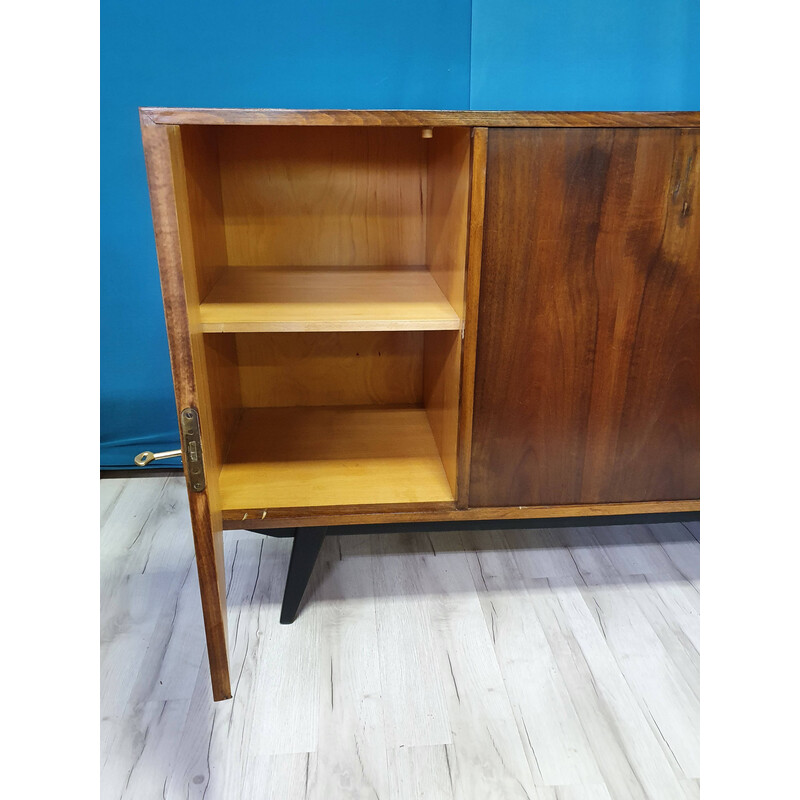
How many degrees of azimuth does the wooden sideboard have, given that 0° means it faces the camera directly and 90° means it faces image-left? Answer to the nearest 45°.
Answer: approximately 0°
